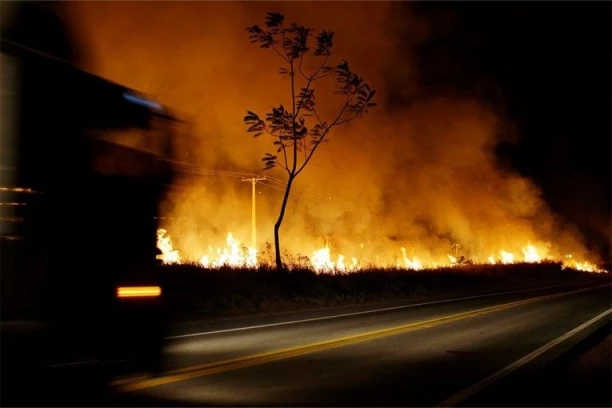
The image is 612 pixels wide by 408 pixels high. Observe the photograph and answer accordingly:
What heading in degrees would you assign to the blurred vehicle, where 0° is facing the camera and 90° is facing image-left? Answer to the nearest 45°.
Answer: approximately 270°
